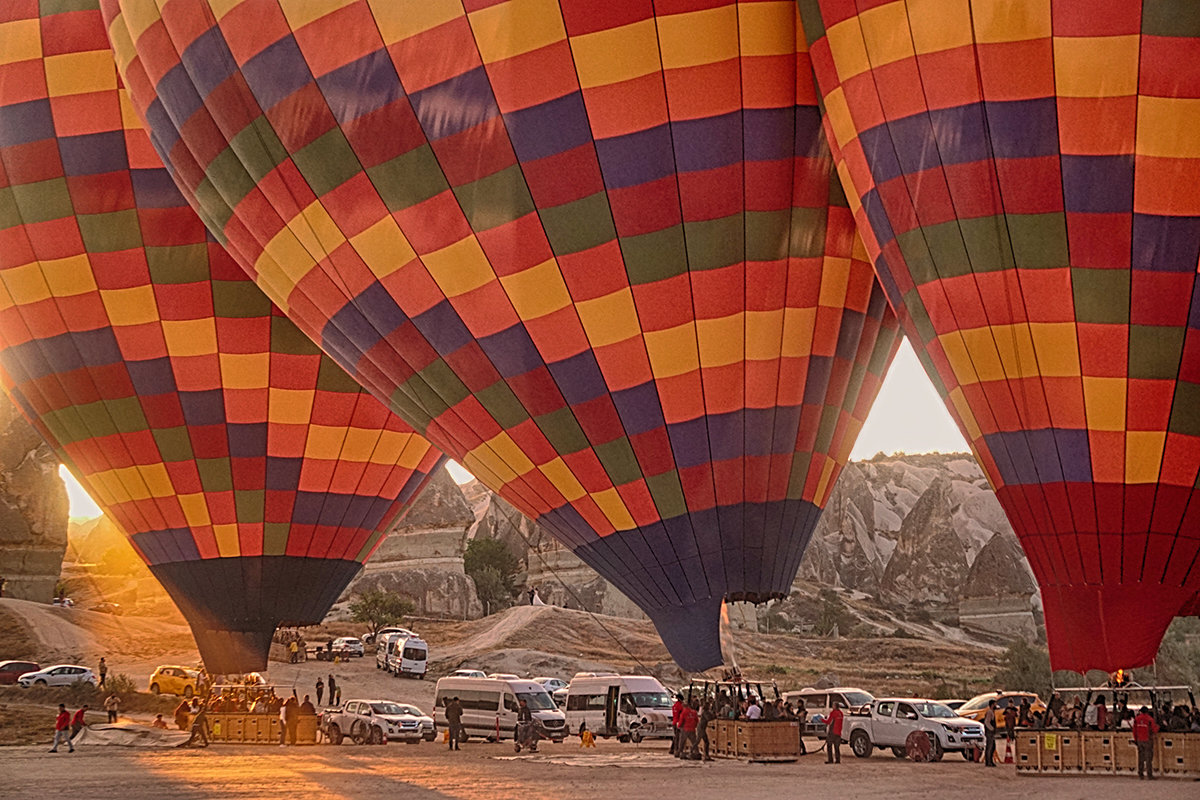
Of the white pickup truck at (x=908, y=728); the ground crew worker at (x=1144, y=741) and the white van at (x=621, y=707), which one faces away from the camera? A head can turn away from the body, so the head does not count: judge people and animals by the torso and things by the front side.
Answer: the ground crew worker

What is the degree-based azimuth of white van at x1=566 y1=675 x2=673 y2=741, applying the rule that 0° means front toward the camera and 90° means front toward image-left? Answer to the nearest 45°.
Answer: approximately 315°

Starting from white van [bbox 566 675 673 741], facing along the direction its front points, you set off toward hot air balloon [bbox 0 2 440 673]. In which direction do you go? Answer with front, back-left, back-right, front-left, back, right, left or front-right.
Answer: right

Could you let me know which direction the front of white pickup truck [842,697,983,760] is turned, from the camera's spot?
facing the viewer and to the right of the viewer

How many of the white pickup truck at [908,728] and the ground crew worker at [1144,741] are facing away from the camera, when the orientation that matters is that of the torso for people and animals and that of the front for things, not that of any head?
1

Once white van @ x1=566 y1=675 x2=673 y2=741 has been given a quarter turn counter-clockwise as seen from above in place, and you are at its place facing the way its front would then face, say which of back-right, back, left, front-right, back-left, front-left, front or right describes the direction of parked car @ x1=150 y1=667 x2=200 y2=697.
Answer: left

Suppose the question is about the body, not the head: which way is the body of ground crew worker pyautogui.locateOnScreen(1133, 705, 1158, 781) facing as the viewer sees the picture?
away from the camera

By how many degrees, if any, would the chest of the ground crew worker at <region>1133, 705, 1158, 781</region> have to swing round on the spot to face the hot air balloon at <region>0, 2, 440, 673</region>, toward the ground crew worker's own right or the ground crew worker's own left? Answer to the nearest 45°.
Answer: approximately 90° to the ground crew worker's own left

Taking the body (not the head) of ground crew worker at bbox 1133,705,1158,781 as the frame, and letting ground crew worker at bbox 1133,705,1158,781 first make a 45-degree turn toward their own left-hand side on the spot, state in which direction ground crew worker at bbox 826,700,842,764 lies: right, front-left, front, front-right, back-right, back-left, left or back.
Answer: front

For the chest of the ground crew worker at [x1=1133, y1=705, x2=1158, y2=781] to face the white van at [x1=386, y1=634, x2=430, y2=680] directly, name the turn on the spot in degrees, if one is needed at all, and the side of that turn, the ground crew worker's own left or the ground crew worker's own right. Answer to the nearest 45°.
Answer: approximately 45° to the ground crew worker's own left

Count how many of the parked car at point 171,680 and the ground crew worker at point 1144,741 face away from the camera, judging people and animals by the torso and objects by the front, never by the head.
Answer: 1

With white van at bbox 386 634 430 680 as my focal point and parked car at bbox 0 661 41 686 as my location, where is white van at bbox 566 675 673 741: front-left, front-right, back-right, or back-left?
front-right
